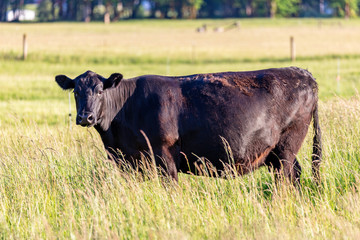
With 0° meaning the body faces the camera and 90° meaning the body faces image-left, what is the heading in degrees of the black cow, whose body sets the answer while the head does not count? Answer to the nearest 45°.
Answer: approximately 90°
